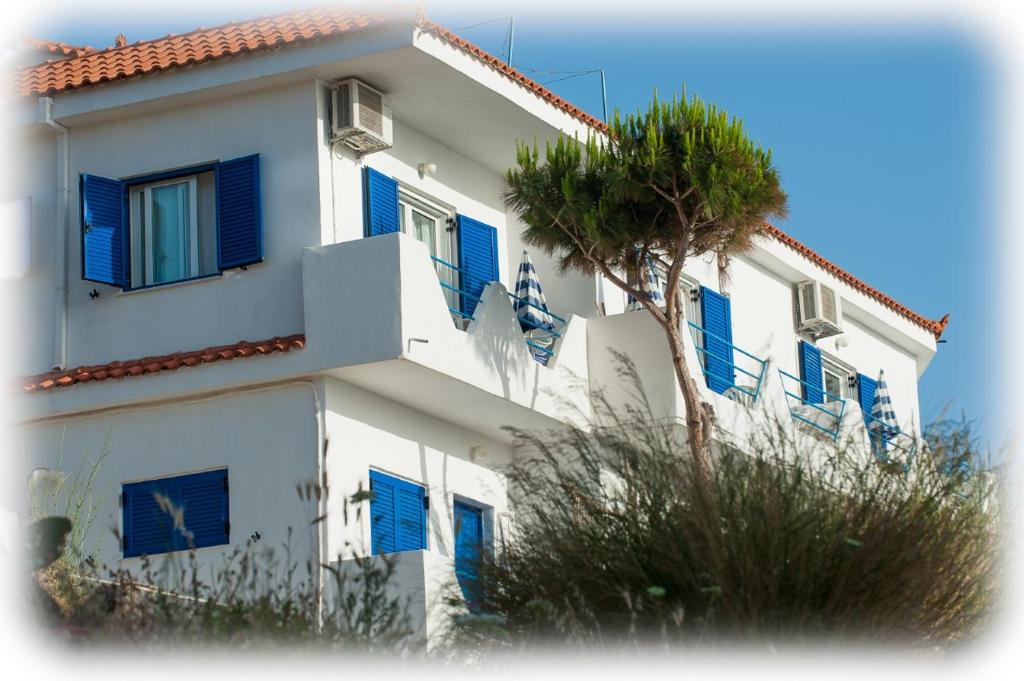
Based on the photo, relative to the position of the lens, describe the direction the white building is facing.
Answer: facing the viewer and to the right of the viewer

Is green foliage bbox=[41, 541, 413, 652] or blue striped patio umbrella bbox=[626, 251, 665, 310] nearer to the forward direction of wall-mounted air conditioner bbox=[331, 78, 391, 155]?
the green foliage

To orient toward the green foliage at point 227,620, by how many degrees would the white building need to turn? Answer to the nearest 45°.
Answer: approximately 45° to its right

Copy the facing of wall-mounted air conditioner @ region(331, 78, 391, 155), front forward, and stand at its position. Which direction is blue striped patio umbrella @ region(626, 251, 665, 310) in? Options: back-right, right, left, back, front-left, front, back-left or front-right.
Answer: left

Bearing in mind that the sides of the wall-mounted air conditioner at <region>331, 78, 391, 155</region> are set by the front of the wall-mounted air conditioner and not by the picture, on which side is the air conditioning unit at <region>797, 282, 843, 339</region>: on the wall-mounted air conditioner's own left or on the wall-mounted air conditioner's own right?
on the wall-mounted air conditioner's own left

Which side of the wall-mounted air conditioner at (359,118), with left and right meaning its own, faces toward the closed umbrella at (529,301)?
left

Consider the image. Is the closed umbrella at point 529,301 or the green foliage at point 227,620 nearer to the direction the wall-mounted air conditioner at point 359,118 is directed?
the green foliage

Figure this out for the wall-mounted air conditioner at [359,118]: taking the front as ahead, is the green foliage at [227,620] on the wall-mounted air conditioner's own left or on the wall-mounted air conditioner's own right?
on the wall-mounted air conditioner's own right
